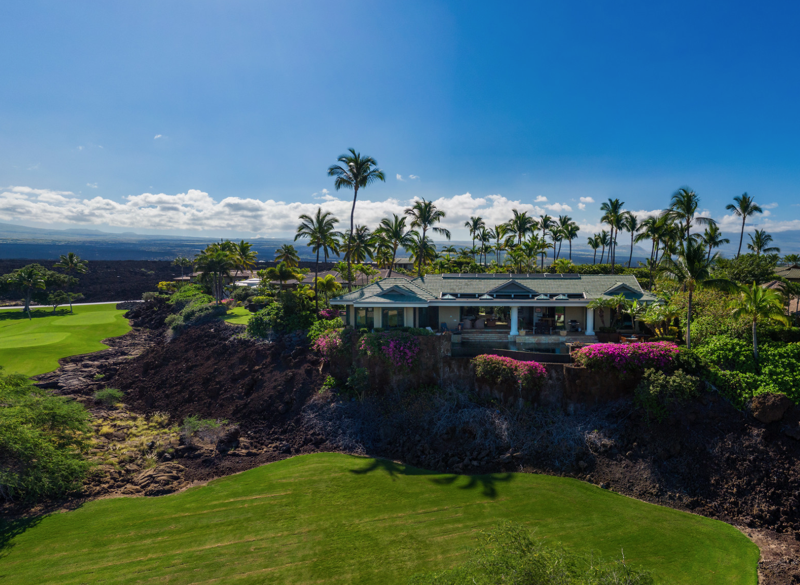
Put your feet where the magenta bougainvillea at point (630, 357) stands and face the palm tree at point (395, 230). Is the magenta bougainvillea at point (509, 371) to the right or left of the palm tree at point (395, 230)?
left

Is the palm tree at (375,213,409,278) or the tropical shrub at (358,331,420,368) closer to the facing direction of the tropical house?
the tropical shrub

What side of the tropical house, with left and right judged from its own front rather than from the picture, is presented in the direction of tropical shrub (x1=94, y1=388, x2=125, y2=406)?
right

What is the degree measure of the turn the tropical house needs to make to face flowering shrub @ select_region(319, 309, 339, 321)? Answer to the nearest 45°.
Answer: approximately 90° to its right

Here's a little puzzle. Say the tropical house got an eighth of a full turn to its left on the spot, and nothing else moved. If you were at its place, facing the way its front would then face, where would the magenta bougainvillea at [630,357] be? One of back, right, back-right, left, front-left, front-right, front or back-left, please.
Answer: front

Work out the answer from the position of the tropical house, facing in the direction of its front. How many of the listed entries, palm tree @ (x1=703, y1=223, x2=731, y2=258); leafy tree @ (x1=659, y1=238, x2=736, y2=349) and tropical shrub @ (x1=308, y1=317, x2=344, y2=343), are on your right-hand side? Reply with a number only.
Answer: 1

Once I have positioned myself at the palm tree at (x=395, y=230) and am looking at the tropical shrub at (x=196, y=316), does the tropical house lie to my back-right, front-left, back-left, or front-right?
back-left

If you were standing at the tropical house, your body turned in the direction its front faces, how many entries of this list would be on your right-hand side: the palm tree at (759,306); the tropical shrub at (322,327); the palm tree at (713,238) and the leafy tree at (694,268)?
1

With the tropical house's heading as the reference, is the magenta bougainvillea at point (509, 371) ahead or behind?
ahead

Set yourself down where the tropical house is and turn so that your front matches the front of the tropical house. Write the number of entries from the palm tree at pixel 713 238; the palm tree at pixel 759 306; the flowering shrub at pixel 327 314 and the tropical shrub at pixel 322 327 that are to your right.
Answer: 2

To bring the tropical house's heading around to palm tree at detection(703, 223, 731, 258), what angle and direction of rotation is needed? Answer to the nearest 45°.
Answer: approximately 135° to its left

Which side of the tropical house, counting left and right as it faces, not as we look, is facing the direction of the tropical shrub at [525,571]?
front

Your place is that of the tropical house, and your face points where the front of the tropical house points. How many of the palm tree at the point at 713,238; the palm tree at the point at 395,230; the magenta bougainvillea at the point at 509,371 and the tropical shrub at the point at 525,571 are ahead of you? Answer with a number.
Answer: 2

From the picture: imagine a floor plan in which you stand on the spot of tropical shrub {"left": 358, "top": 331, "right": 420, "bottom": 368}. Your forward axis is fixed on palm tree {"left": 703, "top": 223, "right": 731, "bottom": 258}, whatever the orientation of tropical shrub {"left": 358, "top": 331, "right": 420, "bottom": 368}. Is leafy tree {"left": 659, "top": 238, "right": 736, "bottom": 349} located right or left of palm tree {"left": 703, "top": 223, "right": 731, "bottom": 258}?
right

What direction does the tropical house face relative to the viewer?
toward the camera

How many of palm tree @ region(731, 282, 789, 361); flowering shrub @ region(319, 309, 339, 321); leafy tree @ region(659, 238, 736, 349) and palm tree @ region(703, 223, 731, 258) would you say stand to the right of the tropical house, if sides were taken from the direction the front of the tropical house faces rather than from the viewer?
1
